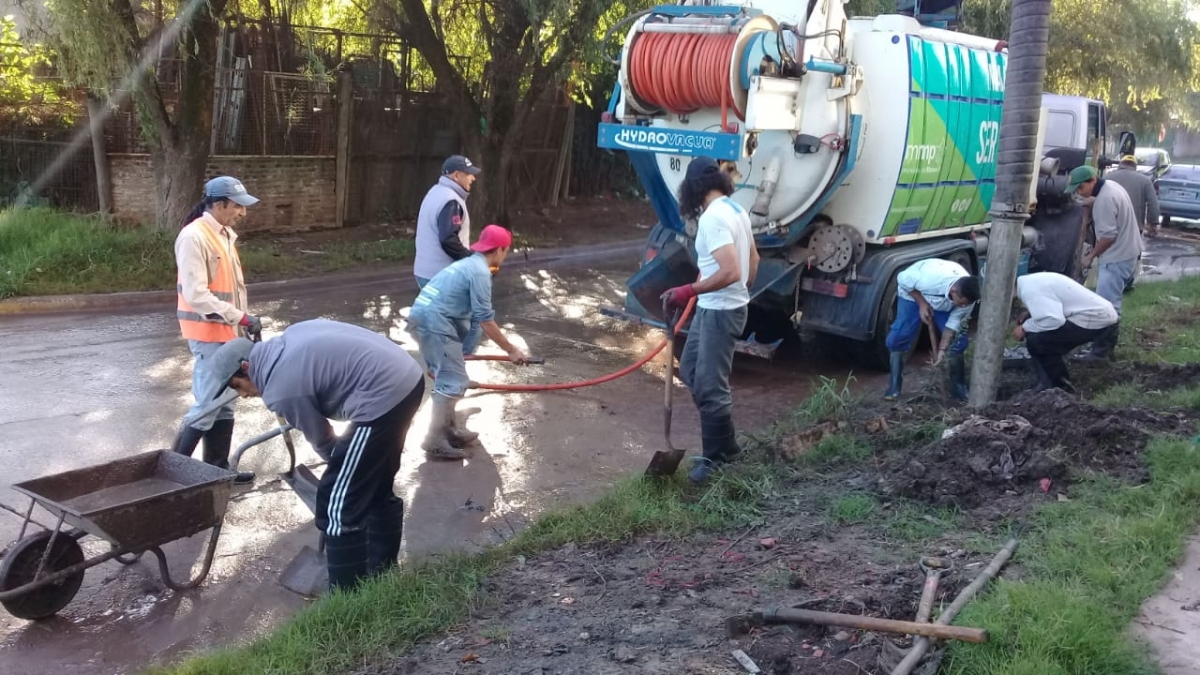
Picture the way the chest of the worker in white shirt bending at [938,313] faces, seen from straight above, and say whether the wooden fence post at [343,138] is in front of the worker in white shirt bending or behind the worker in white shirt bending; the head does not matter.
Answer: behind

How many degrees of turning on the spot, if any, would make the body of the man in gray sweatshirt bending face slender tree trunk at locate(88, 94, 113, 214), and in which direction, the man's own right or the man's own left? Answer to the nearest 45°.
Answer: approximately 90° to the man's own right

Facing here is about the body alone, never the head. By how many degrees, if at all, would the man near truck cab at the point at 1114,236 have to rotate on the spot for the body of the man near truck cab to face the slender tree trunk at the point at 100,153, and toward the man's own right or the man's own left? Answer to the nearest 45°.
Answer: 0° — they already face it

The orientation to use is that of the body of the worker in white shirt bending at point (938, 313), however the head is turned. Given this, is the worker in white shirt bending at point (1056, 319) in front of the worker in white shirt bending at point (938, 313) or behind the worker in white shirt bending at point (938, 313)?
in front

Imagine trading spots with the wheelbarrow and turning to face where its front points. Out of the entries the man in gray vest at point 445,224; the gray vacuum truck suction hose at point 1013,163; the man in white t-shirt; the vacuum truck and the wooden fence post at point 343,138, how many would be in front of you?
0

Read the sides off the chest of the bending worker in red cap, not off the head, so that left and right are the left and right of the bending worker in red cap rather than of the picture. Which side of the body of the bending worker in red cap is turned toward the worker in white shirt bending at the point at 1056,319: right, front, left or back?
front

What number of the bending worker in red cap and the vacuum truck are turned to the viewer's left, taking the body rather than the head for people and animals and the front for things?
0

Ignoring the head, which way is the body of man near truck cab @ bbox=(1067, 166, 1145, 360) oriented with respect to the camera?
to the viewer's left

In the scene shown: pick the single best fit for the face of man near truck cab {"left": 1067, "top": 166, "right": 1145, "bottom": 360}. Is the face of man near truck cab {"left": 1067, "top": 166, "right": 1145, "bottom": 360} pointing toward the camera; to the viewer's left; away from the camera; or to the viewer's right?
to the viewer's left

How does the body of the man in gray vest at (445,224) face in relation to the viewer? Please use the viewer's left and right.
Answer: facing to the right of the viewer

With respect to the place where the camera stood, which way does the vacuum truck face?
facing away from the viewer and to the right of the viewer

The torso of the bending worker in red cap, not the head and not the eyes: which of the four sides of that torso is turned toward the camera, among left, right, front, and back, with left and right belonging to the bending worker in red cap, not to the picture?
right

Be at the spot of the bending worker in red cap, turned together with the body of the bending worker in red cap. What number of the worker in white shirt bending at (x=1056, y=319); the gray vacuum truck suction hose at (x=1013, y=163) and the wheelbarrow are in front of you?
2

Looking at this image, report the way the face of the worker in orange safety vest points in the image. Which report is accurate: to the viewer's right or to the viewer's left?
to the viewer's right

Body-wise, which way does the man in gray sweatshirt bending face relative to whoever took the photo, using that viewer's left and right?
facing to the left of the viewer
